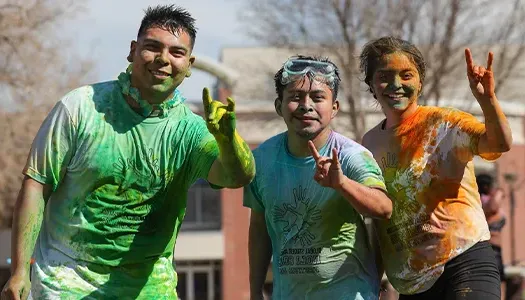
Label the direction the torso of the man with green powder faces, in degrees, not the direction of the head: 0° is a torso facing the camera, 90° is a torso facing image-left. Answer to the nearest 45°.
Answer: approximately 0°

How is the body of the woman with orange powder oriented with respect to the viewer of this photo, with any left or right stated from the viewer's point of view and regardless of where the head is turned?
facing the viewer and to the left of the viewer

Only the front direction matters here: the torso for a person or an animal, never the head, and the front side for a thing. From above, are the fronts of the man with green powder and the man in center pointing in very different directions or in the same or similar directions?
same or similar directions

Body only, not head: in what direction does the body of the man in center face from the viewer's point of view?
toward the camera

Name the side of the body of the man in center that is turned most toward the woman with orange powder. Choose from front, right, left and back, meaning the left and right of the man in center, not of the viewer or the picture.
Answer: left

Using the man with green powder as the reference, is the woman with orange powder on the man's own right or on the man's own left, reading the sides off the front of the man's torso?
on the man's own left

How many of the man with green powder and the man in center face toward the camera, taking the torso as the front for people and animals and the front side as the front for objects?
2
